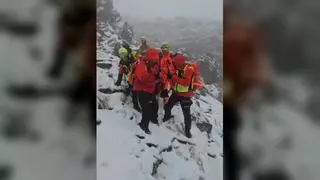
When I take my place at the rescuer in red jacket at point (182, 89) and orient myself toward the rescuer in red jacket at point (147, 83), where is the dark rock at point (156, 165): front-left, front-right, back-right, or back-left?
front-left
